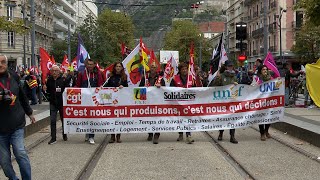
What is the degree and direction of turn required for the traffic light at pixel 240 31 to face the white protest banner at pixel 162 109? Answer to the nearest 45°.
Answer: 0° — it already faces it

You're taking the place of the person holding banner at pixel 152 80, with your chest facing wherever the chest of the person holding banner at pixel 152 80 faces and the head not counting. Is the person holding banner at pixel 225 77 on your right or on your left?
on your left

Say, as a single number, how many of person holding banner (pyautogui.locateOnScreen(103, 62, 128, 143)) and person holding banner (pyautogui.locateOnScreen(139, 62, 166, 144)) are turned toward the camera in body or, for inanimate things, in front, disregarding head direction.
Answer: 2

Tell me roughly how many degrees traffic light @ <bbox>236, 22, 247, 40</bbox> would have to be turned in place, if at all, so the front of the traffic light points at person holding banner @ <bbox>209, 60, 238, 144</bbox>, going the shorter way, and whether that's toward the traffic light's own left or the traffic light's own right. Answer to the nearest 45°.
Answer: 0° — it already faces them

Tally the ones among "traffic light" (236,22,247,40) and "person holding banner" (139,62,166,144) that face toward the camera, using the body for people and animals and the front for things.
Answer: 2

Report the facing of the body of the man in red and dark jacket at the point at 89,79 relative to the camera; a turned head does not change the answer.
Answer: toward the camera

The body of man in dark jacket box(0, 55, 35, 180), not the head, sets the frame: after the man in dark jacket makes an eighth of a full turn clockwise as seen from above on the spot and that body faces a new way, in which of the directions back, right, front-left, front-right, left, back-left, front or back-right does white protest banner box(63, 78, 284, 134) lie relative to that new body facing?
back

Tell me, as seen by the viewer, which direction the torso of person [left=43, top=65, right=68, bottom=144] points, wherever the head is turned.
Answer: toward the camera

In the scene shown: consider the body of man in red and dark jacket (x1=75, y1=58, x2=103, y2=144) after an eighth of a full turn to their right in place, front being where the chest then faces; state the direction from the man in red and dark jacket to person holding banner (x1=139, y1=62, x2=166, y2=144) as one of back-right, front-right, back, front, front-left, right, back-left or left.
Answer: back-left
